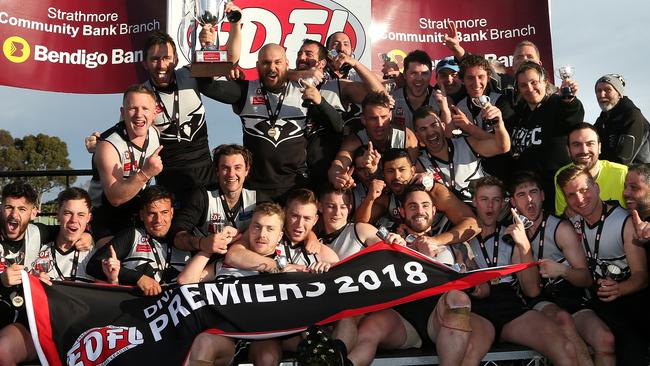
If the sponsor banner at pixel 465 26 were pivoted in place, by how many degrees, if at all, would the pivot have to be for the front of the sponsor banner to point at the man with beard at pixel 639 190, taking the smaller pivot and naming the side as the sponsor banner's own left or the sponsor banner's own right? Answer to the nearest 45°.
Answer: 0° — it already faces them

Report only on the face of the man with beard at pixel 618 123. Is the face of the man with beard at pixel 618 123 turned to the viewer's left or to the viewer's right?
to the viewer's left

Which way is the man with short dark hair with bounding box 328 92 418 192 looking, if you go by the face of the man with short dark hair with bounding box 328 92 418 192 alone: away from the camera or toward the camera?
toward the camera

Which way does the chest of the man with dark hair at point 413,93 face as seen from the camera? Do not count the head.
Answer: toward the camera

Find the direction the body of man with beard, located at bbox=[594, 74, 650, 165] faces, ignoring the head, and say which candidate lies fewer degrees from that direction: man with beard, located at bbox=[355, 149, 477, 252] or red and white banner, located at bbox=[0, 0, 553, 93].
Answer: the man with beard

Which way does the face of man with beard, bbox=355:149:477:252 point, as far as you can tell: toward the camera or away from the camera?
toward the camera

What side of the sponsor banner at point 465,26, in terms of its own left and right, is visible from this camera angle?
front

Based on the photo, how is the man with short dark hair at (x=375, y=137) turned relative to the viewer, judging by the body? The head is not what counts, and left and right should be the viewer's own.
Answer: facing the viewer

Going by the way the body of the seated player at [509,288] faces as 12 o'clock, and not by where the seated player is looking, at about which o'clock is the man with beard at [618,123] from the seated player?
The man with beard is roughly at 7 o'clock from the seated player.

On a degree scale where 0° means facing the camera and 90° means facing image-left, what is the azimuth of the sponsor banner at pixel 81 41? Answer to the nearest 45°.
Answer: approximately 0°

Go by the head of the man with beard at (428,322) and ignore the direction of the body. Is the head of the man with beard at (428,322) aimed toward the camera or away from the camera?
toward the camera

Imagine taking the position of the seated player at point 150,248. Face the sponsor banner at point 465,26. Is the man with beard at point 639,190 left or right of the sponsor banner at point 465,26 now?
right

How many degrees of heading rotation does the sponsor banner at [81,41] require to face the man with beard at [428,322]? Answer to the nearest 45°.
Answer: approximately 45° to its left
